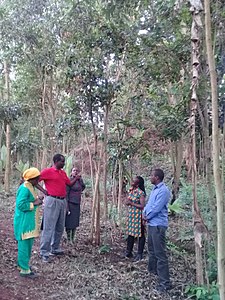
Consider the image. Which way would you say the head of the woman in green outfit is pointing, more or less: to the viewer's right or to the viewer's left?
to the viewer's right

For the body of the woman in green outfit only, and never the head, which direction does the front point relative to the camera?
to the viewer's right

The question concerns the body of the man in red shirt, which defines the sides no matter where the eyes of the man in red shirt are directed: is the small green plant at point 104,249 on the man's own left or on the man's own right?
on the man's own left

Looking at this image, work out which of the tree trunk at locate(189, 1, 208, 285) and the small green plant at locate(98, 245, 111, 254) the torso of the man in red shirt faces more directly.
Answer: the tree trunk

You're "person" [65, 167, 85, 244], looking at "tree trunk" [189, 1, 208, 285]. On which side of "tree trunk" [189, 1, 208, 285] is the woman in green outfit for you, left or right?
right

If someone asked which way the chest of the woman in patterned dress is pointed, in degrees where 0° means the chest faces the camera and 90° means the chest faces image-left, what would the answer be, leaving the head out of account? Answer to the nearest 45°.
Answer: approximately 45°

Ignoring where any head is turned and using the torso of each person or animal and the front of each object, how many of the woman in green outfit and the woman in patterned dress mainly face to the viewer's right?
1

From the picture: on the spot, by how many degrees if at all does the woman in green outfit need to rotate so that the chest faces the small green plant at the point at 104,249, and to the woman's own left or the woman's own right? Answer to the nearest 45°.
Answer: approximately 45° to the woman's own left
